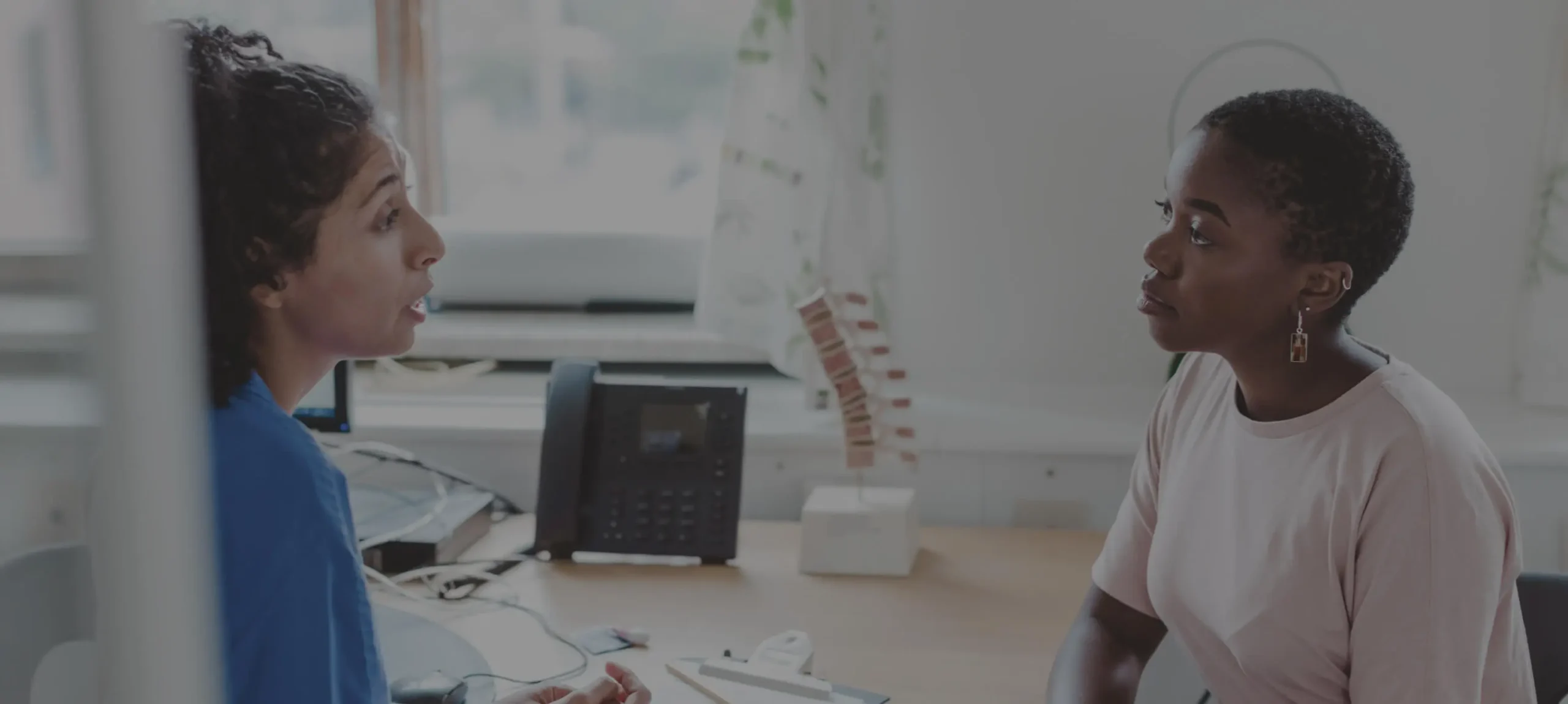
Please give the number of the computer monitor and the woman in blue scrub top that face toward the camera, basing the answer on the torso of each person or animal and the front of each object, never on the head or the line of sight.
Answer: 1

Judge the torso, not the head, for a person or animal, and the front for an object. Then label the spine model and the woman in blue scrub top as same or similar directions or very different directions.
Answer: very different directions

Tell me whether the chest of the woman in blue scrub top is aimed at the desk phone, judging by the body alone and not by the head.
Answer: no

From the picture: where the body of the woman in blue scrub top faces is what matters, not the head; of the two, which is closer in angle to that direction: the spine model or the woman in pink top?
the woman in pink top

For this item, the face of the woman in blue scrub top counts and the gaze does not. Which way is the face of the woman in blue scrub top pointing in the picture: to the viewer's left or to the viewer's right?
to the viewer's right

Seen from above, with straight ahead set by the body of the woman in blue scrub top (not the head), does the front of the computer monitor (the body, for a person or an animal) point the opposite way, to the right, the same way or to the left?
to the right

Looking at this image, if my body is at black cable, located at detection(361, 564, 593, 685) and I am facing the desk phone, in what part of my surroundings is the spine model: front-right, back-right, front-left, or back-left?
front-right

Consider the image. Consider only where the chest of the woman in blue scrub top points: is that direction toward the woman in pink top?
yes

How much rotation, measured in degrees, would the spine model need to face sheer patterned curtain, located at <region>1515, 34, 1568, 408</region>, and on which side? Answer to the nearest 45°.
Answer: approximately 180°

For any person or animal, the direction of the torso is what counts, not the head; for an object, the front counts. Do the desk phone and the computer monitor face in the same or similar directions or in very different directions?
same or similar directions

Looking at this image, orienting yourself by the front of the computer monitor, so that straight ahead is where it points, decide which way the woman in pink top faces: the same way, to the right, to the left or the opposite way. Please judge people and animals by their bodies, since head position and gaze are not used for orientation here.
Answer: to the right

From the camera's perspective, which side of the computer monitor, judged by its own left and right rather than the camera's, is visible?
front

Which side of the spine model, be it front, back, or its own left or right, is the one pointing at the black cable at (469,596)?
front

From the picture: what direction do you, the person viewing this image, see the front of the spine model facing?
facing to the left of the viewer

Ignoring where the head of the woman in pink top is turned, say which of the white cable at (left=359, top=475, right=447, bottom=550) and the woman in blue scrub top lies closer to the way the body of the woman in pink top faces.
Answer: the woman in blue scrub top

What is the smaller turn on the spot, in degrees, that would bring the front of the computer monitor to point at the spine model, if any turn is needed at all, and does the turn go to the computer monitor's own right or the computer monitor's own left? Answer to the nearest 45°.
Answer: approximately 90° to the computer monitor's own left

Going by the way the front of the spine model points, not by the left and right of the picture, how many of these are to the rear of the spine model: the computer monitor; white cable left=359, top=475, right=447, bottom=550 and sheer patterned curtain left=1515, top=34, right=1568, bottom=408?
1

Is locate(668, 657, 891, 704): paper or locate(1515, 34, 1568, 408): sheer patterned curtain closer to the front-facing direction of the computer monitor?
the paper

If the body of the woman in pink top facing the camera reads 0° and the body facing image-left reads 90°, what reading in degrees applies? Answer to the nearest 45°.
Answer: approximately 45°

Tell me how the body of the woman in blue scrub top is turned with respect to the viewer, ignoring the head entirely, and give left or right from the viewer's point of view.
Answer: facing to the right of the viewer

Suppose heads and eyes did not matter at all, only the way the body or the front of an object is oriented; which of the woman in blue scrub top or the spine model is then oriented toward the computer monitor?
the spine model
